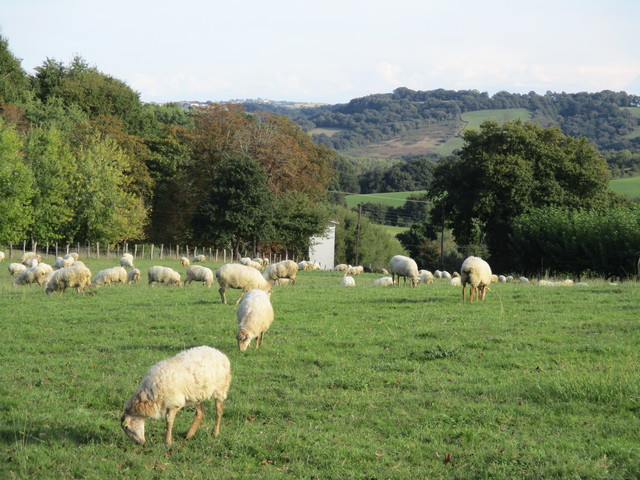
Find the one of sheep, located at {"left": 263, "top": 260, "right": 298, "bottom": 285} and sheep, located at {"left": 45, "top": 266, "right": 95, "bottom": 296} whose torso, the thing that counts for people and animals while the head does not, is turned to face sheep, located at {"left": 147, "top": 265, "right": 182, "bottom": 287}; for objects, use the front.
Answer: sheep, located at {"left": 263, "top": 260, "right": 298, "bottom": 285}

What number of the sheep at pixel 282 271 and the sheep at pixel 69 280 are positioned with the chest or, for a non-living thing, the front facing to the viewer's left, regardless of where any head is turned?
2

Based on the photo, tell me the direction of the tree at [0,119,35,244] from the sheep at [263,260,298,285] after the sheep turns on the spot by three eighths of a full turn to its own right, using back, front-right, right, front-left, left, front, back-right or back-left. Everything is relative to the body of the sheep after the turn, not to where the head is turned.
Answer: left

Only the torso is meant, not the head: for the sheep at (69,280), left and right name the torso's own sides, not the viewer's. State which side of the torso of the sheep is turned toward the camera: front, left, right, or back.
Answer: left

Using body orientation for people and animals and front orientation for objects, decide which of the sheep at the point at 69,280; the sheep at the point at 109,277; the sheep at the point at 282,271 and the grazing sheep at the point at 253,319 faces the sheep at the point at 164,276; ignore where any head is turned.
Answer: the sheep at the point at 282,271

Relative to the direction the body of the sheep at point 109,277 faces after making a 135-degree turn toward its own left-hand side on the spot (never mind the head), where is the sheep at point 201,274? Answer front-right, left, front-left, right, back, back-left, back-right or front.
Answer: front-left

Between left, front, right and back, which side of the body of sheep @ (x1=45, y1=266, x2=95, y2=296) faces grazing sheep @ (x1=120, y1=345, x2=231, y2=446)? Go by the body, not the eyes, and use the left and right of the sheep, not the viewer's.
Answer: left

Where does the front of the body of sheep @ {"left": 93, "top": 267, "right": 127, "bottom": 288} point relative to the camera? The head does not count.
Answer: to the viewer's left

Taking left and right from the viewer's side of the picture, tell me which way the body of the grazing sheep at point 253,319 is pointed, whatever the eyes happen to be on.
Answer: facing the viewer and to the left of the viewer

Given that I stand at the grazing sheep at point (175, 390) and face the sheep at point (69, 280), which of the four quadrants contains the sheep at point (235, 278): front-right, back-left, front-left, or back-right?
front-right

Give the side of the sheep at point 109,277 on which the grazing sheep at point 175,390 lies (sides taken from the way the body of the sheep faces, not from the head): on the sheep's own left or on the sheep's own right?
on the sheep's own left

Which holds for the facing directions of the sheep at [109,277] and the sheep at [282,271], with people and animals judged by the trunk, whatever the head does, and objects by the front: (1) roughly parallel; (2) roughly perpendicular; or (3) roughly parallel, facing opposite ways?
roughly parallel

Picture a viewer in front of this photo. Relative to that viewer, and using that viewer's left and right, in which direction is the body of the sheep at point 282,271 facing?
facing to the left of the viewer

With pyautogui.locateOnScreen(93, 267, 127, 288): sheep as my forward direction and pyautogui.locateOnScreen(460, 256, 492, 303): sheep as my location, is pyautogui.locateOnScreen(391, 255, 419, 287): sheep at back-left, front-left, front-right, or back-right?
front-right

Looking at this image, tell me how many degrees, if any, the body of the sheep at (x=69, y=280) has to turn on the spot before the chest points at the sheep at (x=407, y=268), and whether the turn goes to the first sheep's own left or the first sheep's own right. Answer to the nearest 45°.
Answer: approximately 180°
